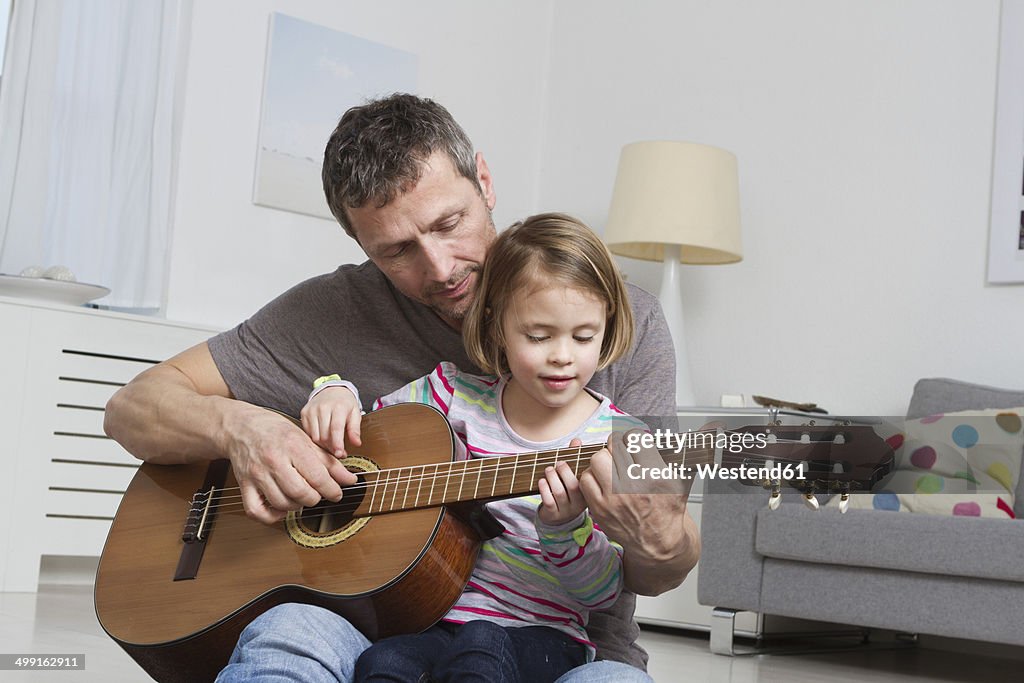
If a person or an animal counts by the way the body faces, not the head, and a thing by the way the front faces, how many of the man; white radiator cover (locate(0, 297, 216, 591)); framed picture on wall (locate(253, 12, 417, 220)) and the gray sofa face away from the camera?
0

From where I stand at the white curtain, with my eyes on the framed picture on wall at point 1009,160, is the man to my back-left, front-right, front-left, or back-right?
front-right

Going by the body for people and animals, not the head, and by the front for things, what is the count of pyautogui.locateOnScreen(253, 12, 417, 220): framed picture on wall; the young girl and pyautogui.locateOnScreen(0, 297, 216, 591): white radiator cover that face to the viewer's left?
0

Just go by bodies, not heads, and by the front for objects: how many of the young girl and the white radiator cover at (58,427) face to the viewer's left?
0

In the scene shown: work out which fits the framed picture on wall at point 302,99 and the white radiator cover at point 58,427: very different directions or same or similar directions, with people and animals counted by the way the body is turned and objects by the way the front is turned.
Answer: same or similar directions

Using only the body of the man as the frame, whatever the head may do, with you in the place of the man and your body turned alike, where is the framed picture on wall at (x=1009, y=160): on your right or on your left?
on your left

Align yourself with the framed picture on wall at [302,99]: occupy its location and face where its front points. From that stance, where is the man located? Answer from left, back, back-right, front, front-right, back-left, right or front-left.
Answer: front-right

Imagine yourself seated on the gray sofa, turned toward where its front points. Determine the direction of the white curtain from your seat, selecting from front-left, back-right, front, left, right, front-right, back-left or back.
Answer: front-right

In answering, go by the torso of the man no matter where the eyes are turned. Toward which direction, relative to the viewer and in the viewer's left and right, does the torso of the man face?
facing the viewer

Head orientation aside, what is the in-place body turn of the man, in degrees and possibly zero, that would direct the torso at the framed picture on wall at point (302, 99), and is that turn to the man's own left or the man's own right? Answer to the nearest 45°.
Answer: approximately 180°

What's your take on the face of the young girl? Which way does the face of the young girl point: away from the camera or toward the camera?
toward the camera

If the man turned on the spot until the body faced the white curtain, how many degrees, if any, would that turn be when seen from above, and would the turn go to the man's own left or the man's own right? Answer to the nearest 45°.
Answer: approximately 135° to the man's own right

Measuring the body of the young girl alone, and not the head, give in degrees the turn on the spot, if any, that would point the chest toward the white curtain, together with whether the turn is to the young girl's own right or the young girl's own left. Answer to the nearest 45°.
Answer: approximately 135° to the young girl's own right
